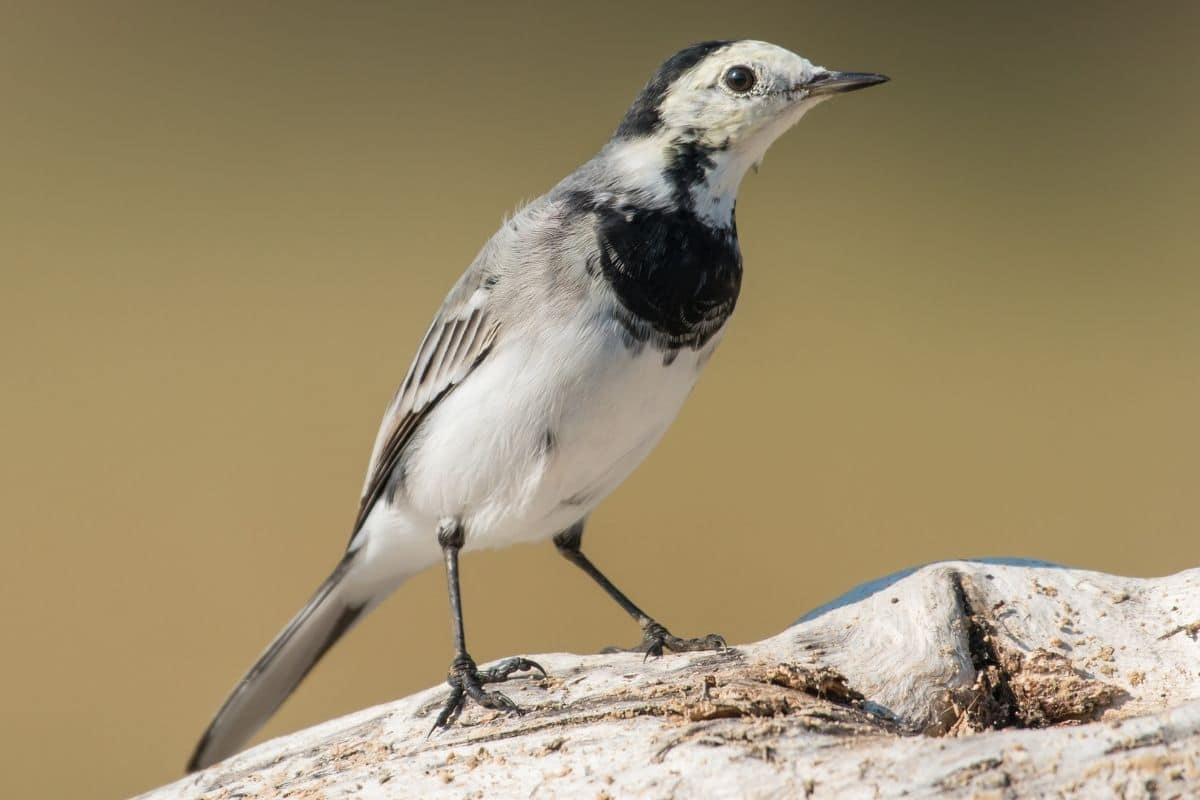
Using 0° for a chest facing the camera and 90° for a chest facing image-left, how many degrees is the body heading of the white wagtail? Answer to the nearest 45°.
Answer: approximately 315°
